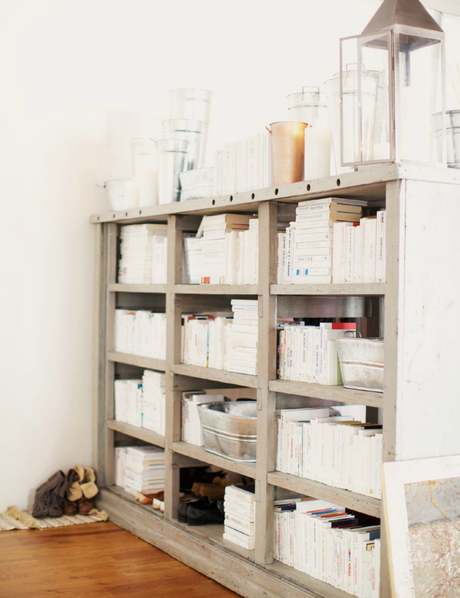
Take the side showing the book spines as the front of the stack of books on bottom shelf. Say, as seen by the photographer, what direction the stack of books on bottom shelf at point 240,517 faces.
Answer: facing the viewer and to the left of the viewer

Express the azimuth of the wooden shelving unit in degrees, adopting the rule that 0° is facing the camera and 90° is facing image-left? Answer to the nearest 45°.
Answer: approximately 45°
